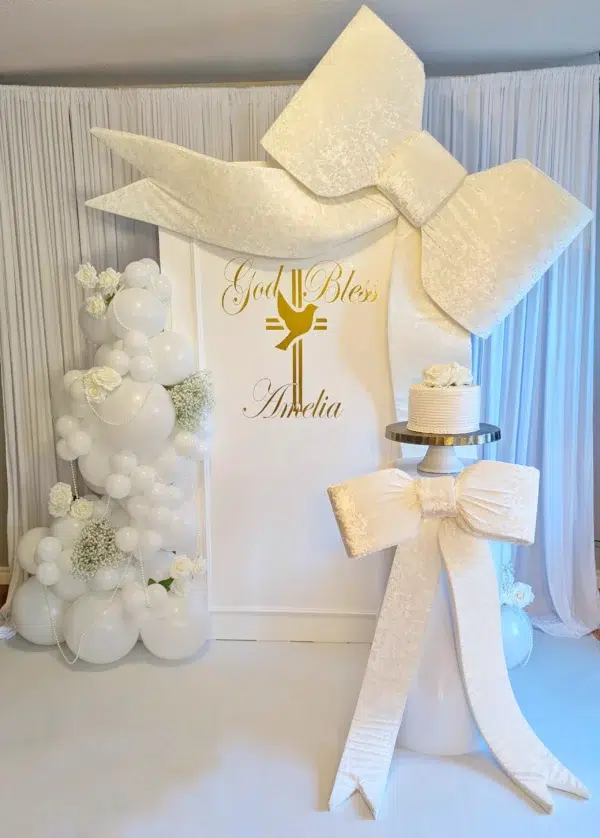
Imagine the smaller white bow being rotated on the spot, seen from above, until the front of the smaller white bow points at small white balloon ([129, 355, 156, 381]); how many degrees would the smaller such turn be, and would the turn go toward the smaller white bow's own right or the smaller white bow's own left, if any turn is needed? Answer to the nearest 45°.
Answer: approximately 90° to the smaller white bow's own right

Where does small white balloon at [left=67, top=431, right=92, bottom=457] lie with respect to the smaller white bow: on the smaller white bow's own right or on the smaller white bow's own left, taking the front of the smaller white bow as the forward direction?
on the smaller white bow's own right

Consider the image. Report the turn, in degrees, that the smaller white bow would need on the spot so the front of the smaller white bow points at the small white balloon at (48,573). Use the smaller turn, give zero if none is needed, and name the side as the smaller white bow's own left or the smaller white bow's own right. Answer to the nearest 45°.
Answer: approximately 90° to the smaller white bow's own right

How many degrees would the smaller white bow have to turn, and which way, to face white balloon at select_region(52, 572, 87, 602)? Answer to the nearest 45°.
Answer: approximately 90° to its right

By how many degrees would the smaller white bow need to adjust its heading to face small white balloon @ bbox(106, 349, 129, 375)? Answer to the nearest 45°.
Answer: approximately 90° to its right

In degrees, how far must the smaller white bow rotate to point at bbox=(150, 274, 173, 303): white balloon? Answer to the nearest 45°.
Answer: approximately 135° to its right

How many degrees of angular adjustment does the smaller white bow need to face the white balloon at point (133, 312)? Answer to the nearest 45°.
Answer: approximately 90° to its right

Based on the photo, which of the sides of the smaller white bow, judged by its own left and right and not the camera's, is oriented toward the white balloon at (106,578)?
right

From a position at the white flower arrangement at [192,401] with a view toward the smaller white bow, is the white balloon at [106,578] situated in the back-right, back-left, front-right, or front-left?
back-right

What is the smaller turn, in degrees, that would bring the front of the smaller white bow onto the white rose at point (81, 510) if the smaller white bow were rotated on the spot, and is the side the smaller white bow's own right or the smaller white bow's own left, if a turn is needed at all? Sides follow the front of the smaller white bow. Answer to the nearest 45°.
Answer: approximately 90° to the smaller white bow's own right

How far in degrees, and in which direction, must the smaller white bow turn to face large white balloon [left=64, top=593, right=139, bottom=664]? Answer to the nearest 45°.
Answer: approximately 90° to its right

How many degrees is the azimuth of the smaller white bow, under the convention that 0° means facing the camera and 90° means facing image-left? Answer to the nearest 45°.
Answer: approximately 0°

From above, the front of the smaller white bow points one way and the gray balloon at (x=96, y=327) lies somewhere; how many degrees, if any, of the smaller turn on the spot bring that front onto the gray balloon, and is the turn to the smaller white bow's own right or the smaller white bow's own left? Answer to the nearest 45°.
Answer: approximately 90° to the smaller white bow's own right

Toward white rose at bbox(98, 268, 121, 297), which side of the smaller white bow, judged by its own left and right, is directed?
right
